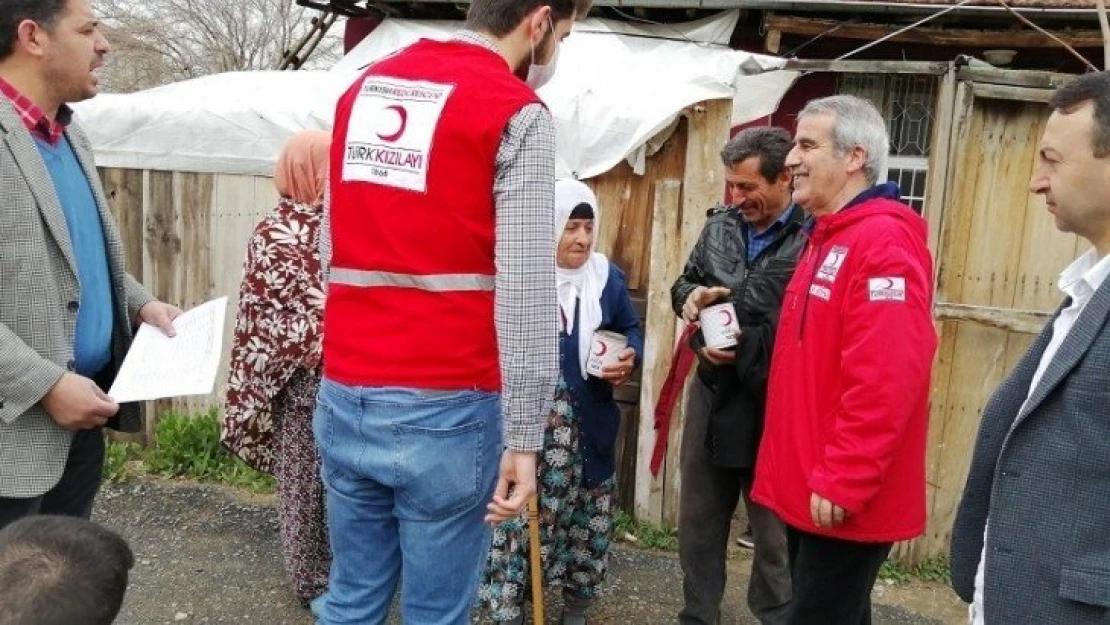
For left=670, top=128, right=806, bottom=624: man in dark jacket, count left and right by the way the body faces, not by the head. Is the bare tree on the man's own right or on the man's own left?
on the man's own right

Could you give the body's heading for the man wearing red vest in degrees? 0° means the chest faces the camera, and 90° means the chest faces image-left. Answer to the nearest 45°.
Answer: approximately 225°

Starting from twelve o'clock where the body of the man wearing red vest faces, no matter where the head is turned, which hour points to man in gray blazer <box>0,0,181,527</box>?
The man in gray blazer is roughly at 8 o'clock from the man wearing red vest.

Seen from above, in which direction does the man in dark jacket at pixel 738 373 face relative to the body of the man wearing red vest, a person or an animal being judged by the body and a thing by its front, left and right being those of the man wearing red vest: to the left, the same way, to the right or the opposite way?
the opposite way

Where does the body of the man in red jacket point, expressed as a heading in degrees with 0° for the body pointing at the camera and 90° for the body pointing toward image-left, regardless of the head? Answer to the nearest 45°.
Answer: approximately 90°

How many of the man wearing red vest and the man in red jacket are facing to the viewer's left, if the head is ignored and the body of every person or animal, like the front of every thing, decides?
1

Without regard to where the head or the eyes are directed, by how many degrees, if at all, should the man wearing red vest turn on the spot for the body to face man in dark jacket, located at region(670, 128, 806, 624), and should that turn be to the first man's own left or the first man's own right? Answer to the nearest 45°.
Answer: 0° — they already face them

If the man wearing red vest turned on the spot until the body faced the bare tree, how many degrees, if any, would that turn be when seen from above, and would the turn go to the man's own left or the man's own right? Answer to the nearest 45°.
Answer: approximately 45° to the man's own left

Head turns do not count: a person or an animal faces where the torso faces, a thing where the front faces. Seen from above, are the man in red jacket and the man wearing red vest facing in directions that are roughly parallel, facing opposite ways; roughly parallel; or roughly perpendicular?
roughly perpendicular
